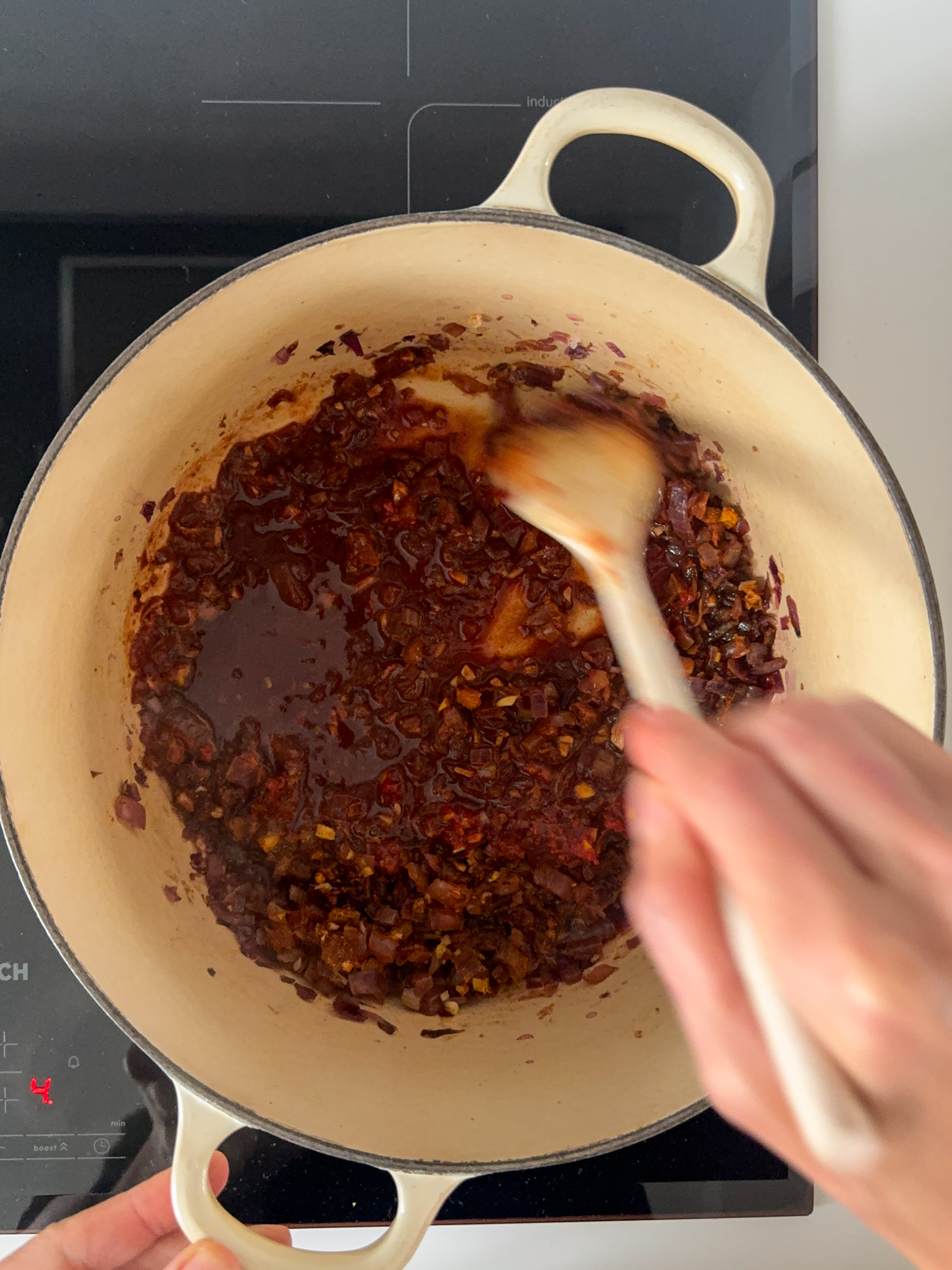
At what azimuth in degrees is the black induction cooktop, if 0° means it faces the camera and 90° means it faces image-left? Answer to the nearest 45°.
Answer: approximately 0°
